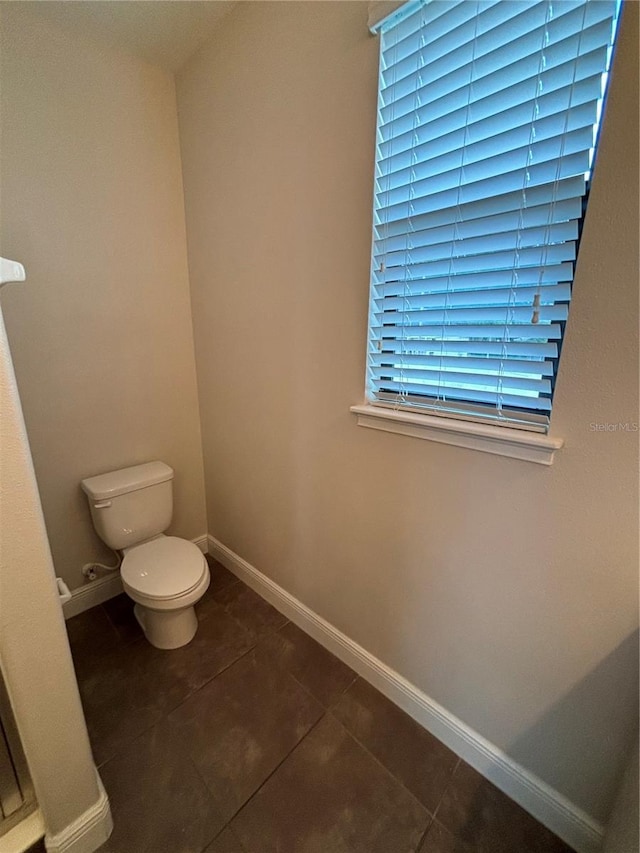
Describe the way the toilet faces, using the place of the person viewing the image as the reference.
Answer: facing the viewer and to the right of the viewer
